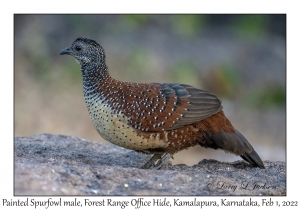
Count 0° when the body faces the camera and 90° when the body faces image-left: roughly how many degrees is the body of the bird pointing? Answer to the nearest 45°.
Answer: approximately 90°
